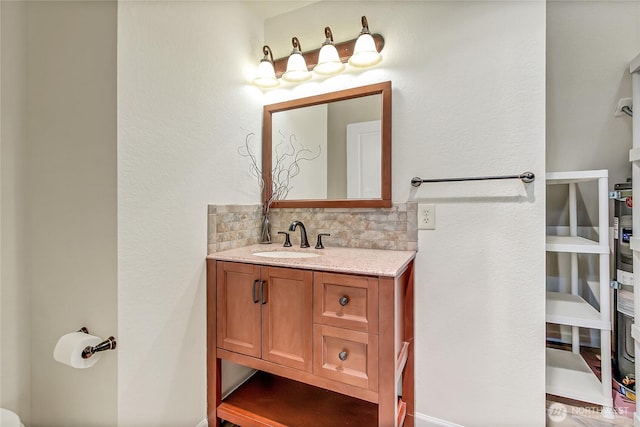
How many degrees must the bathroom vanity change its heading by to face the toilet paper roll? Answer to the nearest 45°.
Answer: approximately 45° to its right

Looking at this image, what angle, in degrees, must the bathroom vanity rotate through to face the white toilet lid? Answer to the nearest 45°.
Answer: approximately 45° to its right

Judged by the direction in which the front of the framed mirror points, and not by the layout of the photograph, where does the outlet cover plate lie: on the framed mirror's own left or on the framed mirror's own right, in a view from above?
on the framed mirror's own left

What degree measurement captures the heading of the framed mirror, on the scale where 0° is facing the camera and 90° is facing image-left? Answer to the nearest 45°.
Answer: approximately 45°
